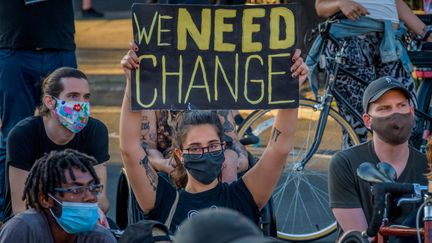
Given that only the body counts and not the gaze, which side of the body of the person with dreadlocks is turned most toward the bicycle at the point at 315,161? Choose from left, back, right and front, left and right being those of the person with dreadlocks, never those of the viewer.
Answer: left

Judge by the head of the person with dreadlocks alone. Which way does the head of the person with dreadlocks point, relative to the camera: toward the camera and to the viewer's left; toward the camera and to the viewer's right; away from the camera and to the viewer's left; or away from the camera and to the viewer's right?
toward the camera and to the viewer's right

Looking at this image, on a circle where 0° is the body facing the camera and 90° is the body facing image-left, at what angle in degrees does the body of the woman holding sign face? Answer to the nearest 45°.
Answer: approximately 0°

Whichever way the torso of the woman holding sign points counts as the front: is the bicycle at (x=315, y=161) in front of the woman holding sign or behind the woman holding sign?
behind

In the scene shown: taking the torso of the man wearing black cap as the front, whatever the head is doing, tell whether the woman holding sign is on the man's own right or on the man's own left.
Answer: on the man's own right

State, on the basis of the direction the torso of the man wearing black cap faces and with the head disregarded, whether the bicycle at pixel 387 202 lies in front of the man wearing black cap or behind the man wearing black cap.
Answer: in front

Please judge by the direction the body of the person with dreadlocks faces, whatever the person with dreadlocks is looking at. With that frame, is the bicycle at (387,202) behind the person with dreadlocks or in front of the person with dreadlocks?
in front

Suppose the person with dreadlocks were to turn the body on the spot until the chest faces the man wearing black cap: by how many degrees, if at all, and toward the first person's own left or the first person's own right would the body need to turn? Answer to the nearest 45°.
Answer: approximately 45° to the first person's own left

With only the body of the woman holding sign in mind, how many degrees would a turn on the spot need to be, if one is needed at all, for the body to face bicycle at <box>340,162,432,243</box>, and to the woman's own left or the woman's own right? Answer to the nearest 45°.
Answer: approximately 45° to the woman's own left

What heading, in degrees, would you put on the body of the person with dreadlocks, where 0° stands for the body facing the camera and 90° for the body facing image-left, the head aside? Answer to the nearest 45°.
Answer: approximately 315°

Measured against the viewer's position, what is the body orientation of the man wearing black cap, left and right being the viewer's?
facing the viewer and to the right of the viewer
